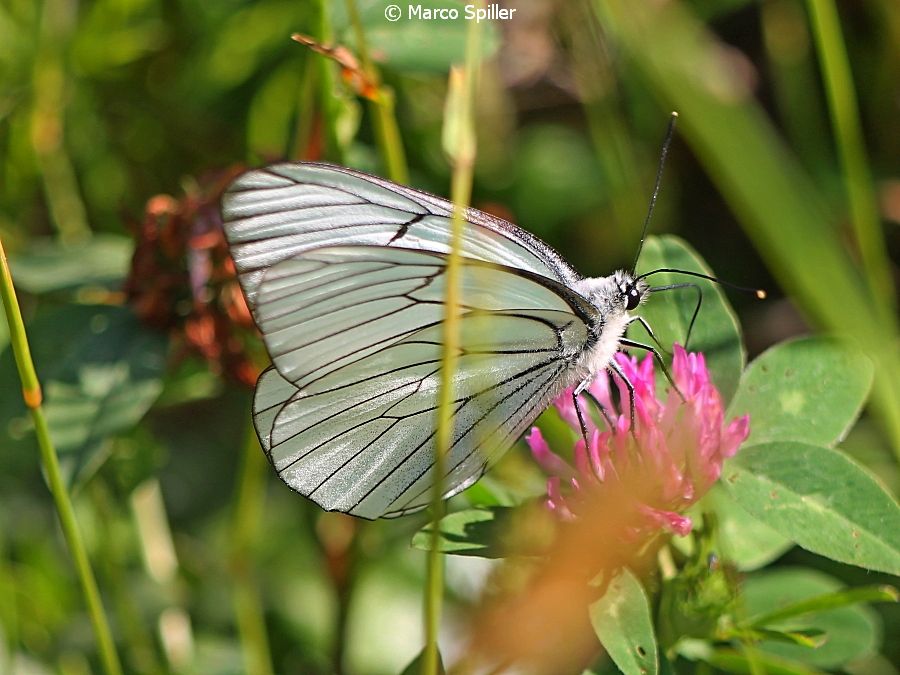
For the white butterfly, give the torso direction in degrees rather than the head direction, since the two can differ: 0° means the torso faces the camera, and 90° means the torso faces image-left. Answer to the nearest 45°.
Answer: approximately 270°

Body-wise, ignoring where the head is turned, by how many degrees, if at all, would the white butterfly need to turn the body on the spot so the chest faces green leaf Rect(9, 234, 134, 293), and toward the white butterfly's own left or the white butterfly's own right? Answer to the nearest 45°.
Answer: approximately 135° to the white butterfly's own left
